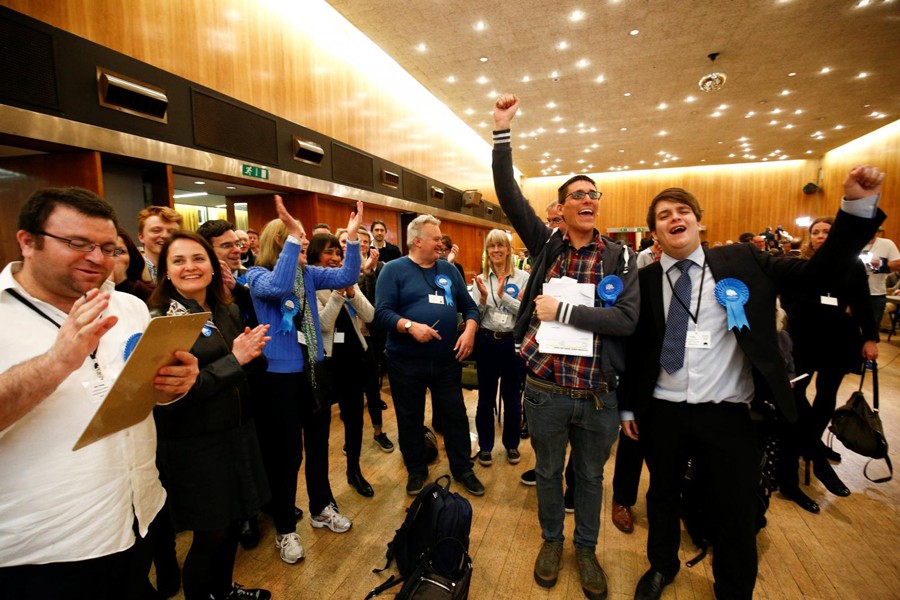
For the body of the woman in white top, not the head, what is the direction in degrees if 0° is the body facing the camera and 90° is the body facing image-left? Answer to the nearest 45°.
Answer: approximately 0°

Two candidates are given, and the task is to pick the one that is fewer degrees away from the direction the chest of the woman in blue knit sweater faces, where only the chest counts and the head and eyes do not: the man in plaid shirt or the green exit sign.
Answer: the man in plaid shirt

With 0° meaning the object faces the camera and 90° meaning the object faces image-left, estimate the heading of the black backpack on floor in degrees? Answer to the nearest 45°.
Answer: approximately 315°

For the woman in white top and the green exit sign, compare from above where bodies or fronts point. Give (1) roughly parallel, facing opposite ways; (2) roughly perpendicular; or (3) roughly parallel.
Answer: roughly perpendicular

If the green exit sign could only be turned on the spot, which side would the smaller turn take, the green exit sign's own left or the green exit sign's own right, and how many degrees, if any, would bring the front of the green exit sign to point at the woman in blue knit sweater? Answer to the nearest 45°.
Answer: approximately 45° to the green exit sign's own right

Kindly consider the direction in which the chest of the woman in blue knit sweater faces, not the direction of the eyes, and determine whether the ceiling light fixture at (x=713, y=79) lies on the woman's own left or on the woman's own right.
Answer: on the woman's own left

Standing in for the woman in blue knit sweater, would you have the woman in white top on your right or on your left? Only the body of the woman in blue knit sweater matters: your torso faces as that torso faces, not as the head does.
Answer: on your left
